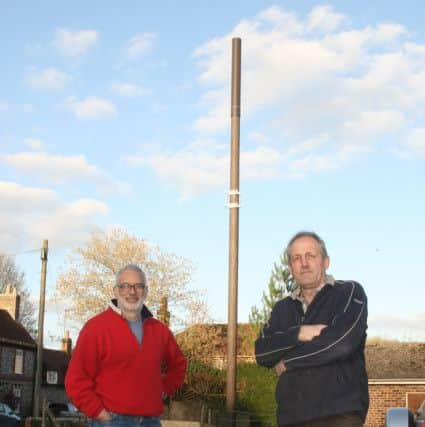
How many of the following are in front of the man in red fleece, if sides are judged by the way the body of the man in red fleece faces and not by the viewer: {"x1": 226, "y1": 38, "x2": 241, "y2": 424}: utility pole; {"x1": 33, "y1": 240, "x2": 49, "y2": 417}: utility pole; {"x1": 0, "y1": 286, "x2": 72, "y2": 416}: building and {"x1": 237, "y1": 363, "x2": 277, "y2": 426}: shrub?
0

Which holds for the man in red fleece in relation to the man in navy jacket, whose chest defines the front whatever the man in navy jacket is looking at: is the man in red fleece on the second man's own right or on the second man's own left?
on the second man's own right

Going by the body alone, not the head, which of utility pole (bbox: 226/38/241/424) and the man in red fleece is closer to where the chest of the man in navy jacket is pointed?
the man in red fleece

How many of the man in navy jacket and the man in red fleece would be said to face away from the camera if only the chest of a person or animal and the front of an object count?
0

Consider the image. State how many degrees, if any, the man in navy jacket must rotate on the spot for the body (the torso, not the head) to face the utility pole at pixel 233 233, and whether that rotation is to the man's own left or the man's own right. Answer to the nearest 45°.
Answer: approximately 135° to the man's own right

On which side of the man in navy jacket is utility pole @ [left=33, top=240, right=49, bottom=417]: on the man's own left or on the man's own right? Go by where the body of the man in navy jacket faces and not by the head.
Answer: on the man's own right

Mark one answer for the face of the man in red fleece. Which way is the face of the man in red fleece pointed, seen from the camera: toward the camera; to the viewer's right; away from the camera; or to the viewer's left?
toward the camera

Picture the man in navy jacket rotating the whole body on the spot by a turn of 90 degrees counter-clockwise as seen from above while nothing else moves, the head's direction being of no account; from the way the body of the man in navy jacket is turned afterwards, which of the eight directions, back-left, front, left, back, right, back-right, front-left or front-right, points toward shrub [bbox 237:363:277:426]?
back-left

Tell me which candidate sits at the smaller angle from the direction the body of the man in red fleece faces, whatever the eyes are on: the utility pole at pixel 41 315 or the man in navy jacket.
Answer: the man in navy jacket

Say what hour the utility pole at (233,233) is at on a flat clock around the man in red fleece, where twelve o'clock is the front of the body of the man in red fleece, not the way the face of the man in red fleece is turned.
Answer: The utility pole is roughly at 8 o'clock from the man in red fleece.

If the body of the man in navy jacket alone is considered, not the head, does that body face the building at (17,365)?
no

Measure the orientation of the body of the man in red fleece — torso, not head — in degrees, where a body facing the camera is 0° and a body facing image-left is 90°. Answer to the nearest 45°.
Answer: approximately 315°

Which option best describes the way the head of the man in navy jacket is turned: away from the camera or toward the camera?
toward the camera

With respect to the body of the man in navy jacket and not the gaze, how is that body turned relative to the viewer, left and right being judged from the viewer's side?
facing the viewer and to the left of the viewer

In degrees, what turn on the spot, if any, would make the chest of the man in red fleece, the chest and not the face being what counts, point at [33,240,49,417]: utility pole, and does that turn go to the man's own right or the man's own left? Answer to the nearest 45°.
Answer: approximately 135° to the man's own left
